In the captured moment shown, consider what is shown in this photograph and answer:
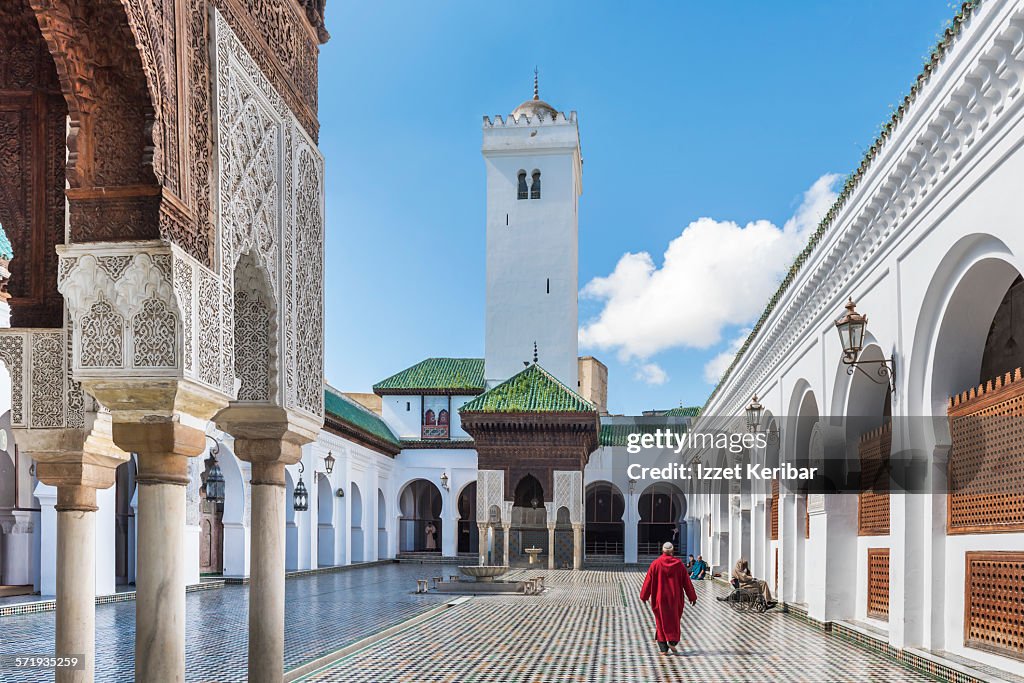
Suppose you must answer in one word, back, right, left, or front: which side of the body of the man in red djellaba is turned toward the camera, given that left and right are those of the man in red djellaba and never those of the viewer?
back

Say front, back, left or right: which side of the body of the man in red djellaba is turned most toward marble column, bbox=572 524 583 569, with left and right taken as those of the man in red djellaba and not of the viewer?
front

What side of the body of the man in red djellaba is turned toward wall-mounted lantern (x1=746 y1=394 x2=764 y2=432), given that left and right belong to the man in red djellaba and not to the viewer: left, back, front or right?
front

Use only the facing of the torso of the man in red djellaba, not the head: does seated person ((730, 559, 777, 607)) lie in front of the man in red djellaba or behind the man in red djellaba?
in front

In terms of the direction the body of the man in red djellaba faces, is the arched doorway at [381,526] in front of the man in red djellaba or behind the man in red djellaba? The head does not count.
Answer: in front

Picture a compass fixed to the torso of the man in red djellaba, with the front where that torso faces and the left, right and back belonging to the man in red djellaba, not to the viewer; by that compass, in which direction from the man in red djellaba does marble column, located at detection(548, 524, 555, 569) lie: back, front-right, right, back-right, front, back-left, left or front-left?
front

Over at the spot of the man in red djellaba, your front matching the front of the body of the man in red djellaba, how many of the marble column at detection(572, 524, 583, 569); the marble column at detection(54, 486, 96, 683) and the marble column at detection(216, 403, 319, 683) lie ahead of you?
1

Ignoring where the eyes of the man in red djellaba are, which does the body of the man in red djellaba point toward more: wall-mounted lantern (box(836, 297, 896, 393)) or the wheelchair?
the wheelchair

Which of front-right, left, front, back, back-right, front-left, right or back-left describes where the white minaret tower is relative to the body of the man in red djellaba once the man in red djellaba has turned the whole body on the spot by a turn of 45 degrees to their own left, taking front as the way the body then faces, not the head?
front-right
